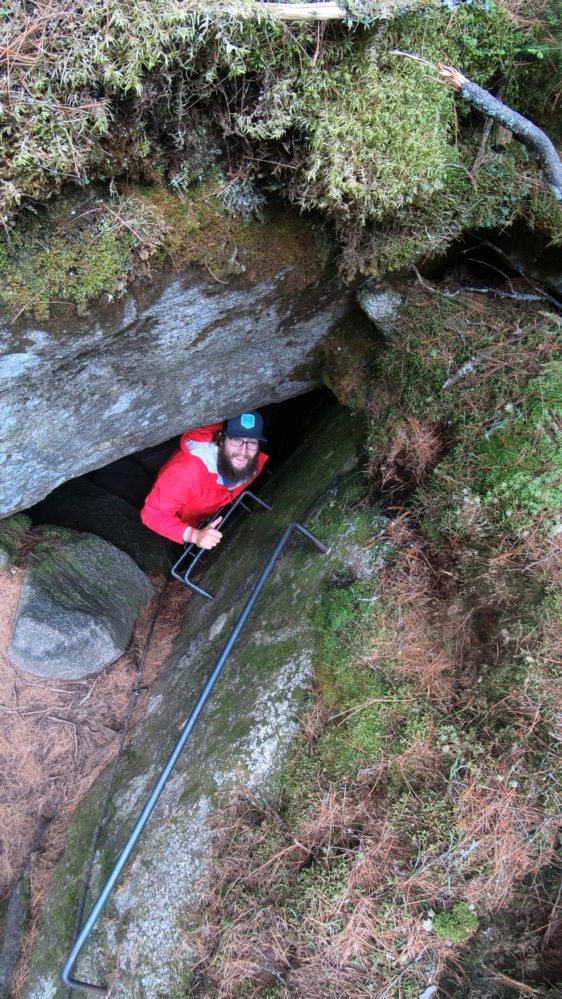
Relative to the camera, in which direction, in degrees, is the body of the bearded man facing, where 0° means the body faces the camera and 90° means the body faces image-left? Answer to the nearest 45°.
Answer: approximately 315°

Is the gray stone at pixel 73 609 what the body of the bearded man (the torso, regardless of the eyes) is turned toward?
no

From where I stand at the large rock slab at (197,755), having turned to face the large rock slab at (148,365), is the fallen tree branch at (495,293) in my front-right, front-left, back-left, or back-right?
front-right
